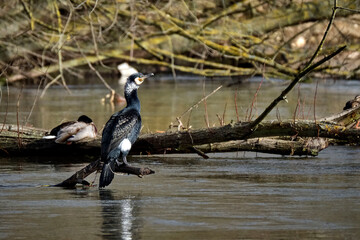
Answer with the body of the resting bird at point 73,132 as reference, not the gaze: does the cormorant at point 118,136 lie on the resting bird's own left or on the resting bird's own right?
on the resting bird's own right

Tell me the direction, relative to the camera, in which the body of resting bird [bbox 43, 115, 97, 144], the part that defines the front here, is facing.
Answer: to the viewer's right

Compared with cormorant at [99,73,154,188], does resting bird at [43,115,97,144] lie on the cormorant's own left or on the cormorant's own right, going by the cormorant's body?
on the cormorant's own left
